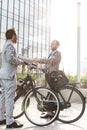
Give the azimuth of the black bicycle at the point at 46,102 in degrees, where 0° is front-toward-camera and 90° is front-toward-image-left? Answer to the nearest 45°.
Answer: approximately 90°

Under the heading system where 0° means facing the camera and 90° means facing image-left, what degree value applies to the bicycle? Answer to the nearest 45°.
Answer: approximately 90°
